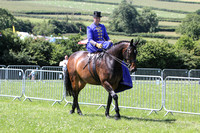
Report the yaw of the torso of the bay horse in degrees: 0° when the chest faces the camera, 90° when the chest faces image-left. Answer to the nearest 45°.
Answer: approximately 315°

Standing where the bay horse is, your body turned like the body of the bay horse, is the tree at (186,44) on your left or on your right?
on your left

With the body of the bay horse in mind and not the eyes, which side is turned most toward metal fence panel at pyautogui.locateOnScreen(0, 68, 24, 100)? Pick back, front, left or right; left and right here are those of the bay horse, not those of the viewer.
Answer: back

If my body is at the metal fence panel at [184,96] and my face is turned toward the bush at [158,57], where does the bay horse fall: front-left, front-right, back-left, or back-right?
back-left

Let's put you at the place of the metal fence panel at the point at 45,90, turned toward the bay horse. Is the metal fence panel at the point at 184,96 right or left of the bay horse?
left

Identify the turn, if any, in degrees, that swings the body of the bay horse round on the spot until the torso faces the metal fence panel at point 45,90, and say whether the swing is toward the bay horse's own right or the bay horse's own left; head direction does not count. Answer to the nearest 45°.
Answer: approximately 180°

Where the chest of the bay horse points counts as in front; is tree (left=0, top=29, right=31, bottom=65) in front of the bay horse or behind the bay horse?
behind

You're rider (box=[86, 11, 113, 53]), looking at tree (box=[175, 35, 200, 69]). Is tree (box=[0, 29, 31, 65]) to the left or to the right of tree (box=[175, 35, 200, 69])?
left

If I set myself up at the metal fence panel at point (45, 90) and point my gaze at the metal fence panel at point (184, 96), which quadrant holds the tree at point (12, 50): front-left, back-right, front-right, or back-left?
back-left
